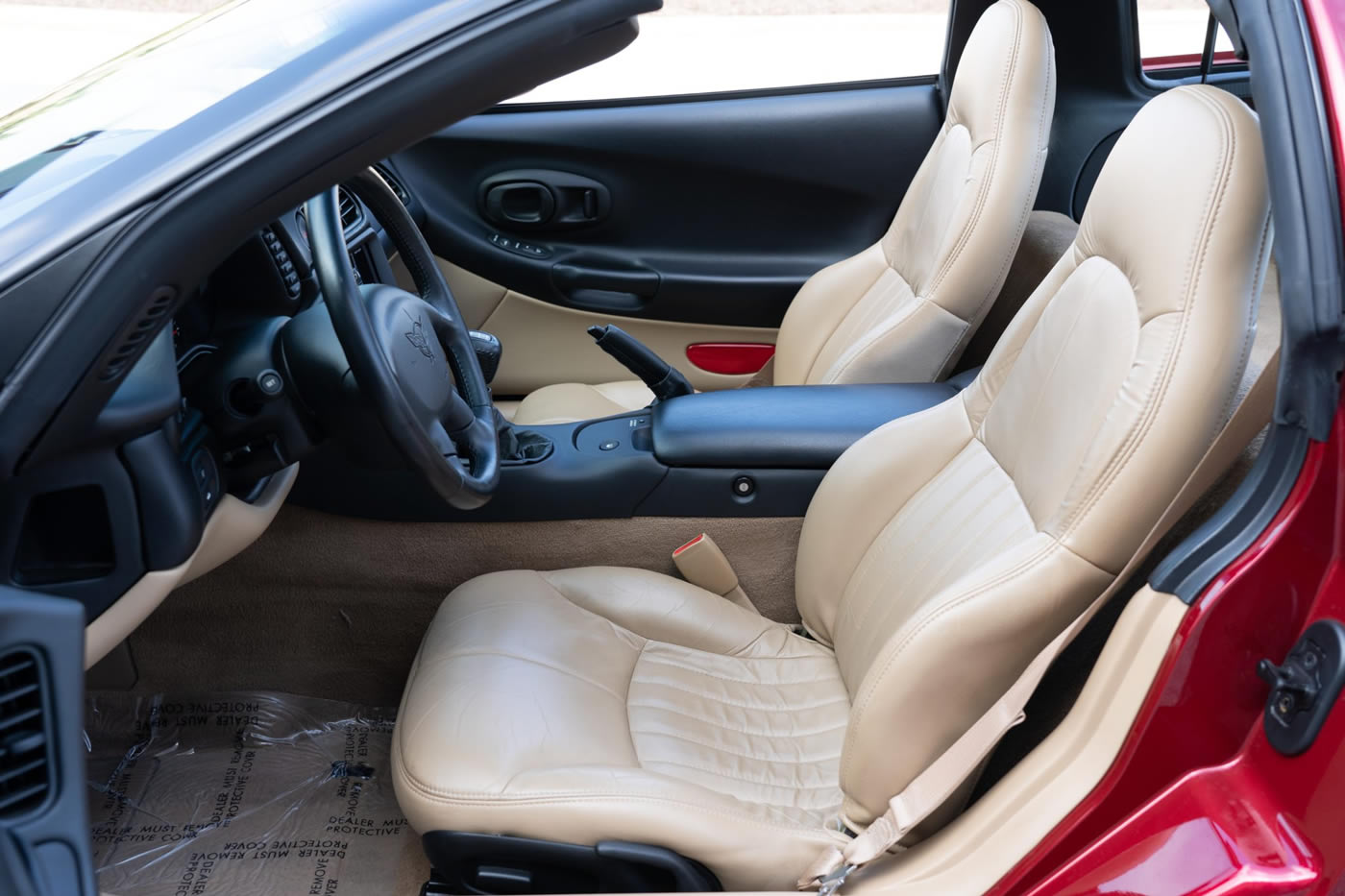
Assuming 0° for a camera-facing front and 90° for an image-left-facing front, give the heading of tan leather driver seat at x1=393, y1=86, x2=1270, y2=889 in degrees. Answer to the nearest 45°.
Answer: approximately 90°

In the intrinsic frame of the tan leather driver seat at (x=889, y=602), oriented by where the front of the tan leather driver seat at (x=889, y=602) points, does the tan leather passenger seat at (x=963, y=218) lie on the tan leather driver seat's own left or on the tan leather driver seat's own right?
on the tan leather driver seat's own right

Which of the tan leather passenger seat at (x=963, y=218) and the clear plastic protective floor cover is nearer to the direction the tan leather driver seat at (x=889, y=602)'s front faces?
the clear plastic protective floor cover

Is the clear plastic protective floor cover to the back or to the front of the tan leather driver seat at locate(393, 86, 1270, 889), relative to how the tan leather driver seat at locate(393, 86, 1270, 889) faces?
to the front
